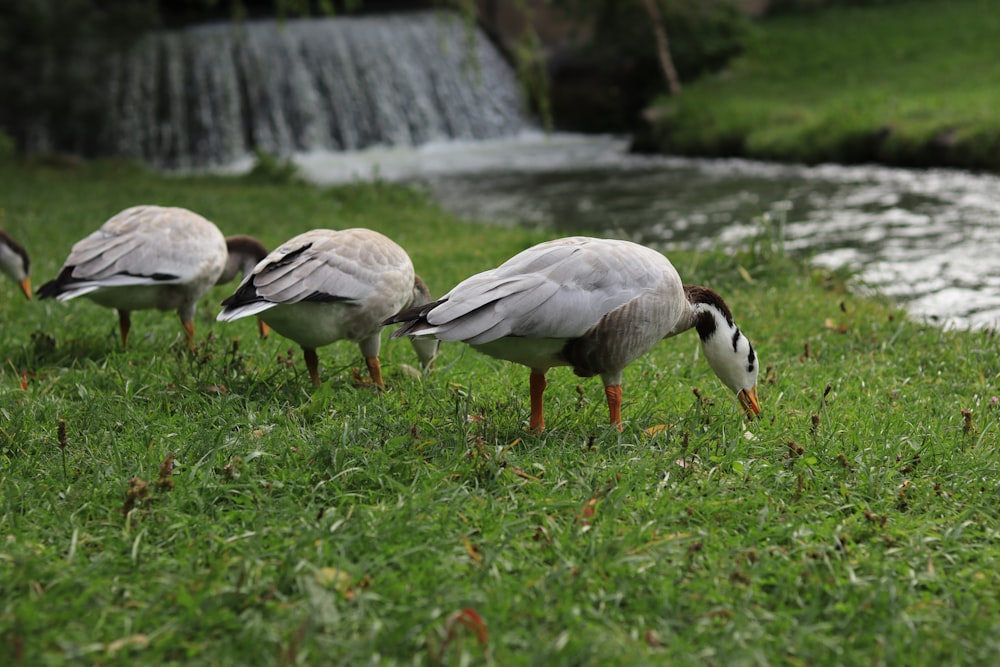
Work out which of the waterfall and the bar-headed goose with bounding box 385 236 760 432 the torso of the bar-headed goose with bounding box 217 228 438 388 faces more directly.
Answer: the bar-headed goose

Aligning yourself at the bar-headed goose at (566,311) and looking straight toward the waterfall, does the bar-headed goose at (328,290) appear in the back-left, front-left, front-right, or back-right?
front-left

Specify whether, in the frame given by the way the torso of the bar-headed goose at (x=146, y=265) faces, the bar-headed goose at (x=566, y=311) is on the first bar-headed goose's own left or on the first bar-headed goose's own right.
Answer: on the first bar-headed goose's own right

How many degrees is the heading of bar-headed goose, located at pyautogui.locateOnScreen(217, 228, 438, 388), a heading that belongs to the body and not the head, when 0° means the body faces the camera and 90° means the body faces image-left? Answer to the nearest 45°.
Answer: approximately 270°

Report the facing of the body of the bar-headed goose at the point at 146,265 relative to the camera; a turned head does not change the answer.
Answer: to the viewer's right

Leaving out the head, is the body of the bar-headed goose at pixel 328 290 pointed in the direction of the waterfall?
no

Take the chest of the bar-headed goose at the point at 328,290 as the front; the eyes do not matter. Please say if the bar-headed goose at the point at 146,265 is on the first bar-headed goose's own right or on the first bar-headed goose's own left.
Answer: on the first bar-headed goose's own left

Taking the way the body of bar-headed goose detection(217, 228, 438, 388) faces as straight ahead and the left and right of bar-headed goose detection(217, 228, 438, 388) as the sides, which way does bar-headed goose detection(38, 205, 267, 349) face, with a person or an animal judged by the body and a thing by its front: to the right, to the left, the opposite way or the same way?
the same way

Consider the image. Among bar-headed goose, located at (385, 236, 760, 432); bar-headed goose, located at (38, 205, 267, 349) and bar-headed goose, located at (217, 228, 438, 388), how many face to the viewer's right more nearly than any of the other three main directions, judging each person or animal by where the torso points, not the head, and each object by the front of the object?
3

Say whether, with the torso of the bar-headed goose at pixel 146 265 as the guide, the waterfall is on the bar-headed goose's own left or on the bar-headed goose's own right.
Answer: on the bar-headed goose's own left

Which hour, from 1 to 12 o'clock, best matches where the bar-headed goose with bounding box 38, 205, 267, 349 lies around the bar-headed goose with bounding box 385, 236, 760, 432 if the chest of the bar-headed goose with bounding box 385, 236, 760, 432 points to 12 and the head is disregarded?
the bar-headed goose with bounding box 38, 205, 267, 349 is roughly at 7 o'clock from the bar-headed goose with bounding box 385, 236, 760, 432.

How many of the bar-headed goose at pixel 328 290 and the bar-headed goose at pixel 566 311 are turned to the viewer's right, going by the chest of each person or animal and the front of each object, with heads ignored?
2

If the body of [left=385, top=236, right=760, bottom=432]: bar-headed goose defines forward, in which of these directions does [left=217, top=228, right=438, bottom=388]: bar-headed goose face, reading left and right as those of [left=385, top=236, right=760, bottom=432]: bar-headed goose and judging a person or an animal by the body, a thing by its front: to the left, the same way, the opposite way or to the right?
the same way

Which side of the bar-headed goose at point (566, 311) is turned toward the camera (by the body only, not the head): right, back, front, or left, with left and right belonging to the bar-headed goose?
right
